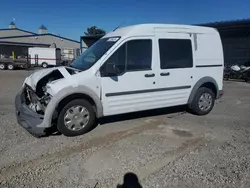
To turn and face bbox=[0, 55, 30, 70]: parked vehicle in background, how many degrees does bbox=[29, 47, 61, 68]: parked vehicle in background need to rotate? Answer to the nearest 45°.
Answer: approximately 45° to its left

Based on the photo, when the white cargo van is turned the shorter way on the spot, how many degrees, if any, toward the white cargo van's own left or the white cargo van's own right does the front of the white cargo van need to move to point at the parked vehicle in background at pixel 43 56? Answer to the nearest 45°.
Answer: approximately 135° to the white cargo van's own right

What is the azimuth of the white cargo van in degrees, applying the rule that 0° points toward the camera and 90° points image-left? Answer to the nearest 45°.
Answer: approximately 45°

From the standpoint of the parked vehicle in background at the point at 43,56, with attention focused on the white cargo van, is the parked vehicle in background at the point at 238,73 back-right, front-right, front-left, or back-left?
front-left

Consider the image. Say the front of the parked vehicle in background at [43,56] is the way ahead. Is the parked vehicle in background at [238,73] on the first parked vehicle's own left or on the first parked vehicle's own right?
on the first parked vehicle's own left

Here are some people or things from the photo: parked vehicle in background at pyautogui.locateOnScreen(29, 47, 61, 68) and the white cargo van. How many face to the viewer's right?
0

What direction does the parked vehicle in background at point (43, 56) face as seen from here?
to the viewer's left

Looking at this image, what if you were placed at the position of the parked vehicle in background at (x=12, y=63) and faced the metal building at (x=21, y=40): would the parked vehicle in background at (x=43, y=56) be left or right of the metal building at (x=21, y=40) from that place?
right
